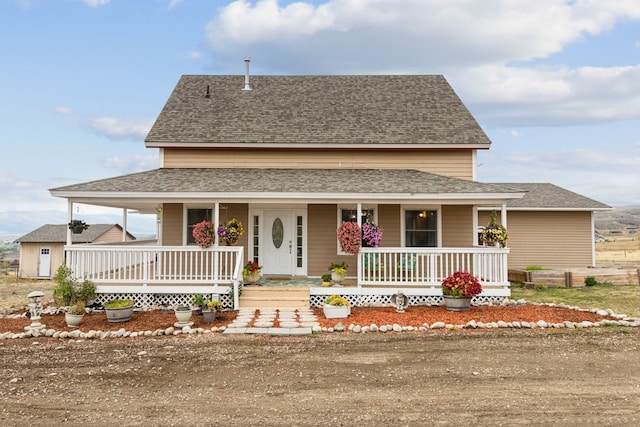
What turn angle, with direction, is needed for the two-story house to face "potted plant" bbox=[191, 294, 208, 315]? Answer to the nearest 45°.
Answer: approximately 45° to its right

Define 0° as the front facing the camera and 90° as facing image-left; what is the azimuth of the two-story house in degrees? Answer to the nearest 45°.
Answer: approximately 0°

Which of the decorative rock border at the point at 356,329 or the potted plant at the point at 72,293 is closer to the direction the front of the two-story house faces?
the decorative rock border

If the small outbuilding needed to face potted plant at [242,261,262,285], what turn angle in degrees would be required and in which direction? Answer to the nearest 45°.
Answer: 0° — it already faces it

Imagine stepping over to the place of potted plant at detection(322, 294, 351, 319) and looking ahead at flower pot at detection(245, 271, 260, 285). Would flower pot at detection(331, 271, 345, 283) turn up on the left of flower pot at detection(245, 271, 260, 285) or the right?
right

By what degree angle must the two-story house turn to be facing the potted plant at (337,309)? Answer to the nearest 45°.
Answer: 0° — it already faces it
